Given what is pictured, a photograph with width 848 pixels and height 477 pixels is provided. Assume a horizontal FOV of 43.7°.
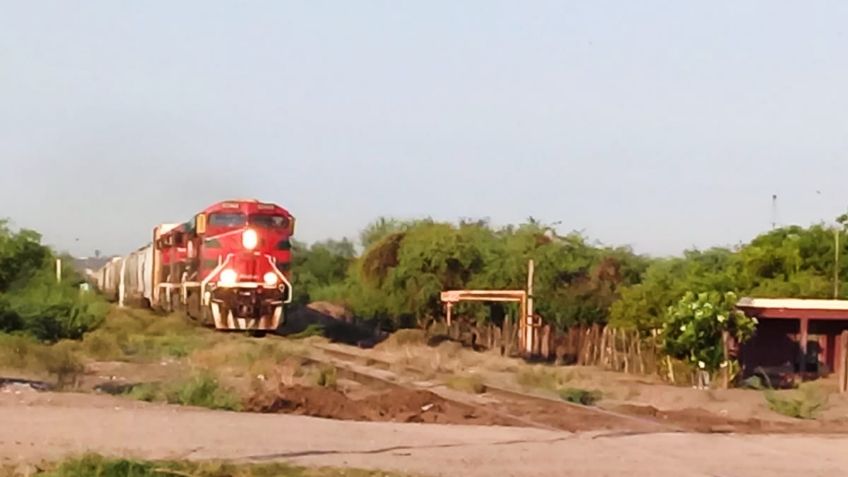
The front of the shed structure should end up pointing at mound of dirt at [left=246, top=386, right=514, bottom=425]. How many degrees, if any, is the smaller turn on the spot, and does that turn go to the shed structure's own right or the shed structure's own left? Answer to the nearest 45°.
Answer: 0° — it already faces it

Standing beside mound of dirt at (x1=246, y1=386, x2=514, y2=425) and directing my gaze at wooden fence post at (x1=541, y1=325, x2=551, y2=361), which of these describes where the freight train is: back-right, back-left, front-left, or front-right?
front-left

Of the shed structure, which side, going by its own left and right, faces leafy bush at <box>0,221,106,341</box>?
right

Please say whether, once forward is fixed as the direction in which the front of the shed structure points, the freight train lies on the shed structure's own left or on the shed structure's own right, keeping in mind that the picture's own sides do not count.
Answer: on the shed structure's own right

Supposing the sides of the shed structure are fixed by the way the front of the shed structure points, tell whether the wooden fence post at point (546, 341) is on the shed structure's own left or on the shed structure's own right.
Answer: on the shed structure's own right

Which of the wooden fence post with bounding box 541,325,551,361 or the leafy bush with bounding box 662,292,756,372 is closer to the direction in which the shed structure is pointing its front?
the leafy bush

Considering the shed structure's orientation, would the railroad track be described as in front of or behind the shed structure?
in front

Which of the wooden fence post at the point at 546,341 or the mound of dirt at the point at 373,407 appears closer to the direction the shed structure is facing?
the mound of dirt
